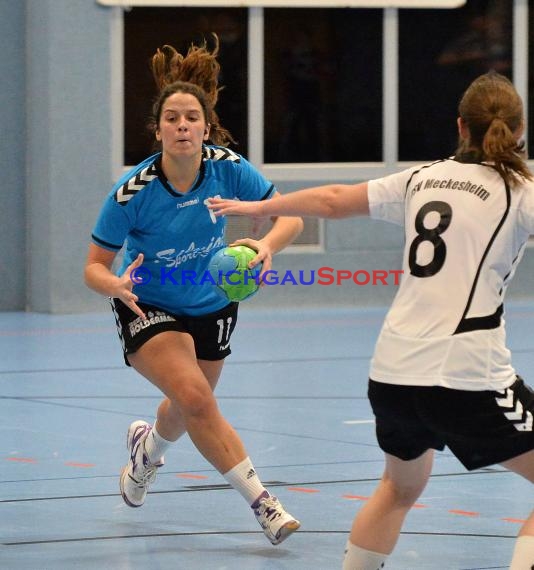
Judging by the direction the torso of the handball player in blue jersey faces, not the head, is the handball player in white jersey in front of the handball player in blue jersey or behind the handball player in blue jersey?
in front

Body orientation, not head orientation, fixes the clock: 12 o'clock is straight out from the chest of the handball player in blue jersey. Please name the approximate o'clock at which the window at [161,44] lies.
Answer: The window is roughly at 6 o'clock from the handball player in blue jersey.

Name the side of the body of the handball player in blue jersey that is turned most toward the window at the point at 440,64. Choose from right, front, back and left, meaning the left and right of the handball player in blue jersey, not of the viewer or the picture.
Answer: back

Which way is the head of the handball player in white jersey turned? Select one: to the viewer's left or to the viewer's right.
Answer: to the viewer's left

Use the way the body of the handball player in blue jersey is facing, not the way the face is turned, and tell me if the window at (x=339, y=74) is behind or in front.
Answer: behind

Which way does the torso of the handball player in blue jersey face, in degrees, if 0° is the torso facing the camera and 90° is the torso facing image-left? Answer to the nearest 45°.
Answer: approximately 0°

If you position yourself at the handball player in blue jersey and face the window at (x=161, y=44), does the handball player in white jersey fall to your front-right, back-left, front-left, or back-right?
back-right

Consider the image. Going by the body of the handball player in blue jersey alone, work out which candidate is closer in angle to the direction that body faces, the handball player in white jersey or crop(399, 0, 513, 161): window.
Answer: the handball player in white jersey
